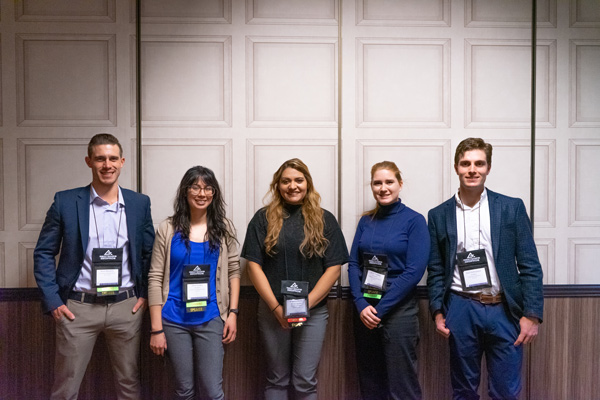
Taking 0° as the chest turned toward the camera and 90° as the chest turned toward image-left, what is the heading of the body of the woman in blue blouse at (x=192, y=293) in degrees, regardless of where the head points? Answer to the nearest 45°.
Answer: approximately 0°

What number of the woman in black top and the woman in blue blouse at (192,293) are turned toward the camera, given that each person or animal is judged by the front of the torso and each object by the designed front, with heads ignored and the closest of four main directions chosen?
2

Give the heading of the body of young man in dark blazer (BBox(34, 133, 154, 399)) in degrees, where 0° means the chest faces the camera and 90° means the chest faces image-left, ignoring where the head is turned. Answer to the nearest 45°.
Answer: approximately 0°

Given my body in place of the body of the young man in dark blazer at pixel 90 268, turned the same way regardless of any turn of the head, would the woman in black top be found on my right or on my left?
on my left

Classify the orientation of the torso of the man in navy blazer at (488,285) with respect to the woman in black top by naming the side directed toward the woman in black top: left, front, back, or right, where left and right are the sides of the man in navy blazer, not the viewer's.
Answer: right

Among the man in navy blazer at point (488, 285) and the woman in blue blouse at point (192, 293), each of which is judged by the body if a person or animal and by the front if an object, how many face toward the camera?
2
